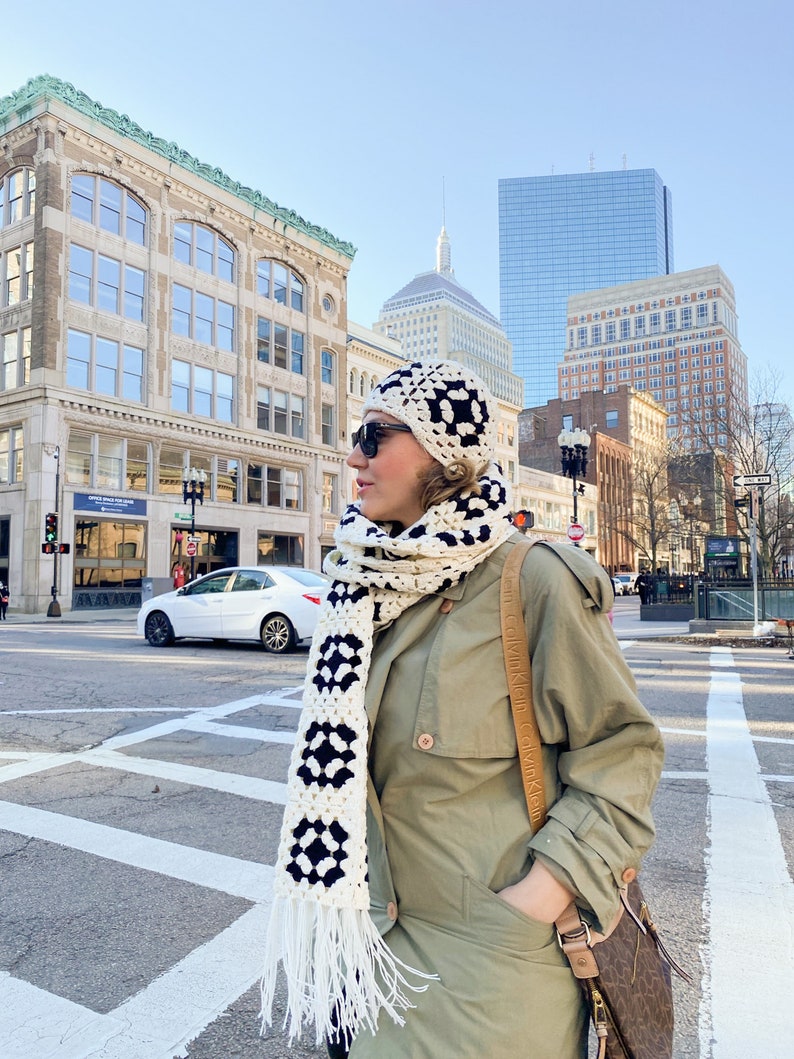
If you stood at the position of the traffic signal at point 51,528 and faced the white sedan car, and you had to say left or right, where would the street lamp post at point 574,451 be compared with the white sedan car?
left

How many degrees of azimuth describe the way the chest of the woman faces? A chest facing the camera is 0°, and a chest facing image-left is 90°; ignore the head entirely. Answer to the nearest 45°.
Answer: approximately 45°

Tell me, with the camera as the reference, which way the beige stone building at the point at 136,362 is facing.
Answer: facing the viewer and to the right of the viewer

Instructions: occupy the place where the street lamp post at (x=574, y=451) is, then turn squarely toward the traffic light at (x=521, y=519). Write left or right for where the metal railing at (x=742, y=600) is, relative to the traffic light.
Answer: left

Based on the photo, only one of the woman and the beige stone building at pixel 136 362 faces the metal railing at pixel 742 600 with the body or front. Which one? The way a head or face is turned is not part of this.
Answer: the beige stone building

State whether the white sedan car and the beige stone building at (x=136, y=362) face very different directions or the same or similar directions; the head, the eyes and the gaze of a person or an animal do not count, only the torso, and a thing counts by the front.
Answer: very different directions

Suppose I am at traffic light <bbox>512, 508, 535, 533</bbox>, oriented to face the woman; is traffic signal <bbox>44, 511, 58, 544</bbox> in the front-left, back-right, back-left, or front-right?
back-right

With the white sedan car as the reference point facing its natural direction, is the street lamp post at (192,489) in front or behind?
in front

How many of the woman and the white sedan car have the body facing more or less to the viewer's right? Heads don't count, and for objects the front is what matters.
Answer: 0

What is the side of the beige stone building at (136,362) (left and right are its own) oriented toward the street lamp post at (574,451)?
front

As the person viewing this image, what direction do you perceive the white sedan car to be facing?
facing away from the viewer and to the left of the viewer

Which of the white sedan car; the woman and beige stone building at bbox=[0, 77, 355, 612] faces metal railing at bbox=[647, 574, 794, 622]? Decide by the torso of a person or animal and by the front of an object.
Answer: the beige stone building

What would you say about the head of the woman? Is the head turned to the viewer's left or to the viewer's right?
to the viewer's left

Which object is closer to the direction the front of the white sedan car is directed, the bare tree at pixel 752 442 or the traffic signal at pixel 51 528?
the traffic signal
